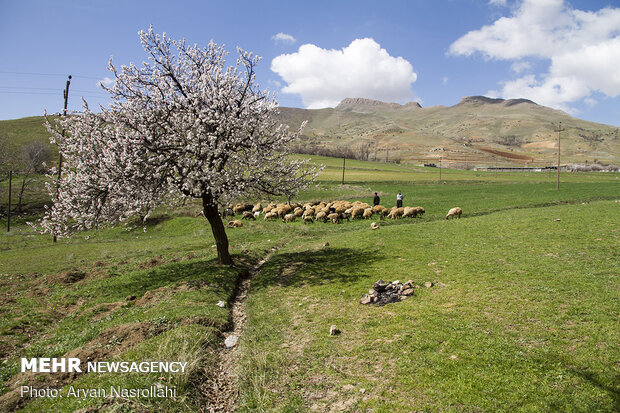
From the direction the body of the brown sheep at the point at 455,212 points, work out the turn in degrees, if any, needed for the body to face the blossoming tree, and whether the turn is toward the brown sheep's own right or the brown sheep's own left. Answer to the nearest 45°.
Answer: approximately 45° to the brown sheep's own left

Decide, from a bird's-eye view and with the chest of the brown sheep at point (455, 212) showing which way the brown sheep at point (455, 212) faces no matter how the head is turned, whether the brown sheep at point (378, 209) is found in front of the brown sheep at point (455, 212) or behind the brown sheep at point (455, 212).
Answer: in front

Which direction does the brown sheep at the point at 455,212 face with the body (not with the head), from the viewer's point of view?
to the viewer's left

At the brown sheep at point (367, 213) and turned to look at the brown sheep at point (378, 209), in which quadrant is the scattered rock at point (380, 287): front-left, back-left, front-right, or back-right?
back-right

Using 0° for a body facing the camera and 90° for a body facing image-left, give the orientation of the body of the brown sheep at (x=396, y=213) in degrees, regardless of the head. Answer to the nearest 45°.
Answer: approximately 90°

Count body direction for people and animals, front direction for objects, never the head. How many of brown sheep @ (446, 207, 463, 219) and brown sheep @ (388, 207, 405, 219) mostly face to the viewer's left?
2

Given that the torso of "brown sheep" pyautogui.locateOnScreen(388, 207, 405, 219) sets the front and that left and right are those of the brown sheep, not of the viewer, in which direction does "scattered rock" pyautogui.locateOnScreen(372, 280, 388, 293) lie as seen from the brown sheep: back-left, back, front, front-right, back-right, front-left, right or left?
left
